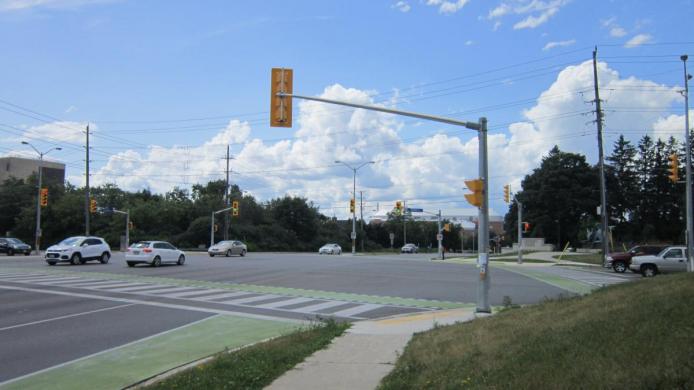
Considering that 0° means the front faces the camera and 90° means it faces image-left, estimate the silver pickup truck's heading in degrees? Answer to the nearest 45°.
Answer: approximately 90°

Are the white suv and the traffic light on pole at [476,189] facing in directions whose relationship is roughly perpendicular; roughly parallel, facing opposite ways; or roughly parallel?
roughly perpendicular

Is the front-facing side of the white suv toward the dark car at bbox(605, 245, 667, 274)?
no

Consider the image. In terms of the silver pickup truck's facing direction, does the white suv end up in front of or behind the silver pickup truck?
in front

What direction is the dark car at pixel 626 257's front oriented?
to the viewer's left

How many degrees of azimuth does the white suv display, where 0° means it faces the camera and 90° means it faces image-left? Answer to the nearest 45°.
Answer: approximately 45°

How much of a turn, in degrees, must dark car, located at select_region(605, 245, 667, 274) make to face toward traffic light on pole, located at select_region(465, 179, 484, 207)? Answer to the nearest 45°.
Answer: approximately 90° to its left

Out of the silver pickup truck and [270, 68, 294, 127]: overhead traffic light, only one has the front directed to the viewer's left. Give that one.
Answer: the silver pickup truck
